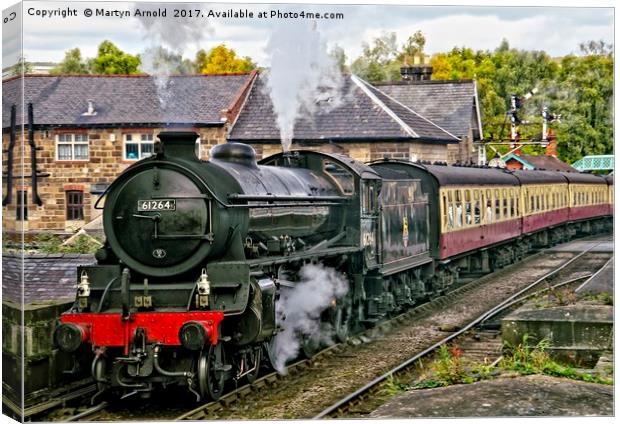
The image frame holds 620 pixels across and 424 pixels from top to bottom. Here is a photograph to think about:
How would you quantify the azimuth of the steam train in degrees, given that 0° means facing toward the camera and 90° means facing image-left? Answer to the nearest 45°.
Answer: approximately 45°

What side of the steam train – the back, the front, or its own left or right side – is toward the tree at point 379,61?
back

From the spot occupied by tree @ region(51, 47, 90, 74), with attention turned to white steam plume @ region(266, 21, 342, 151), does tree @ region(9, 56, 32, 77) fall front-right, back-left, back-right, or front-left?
back-right

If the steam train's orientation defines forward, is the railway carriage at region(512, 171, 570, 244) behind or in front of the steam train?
behind
